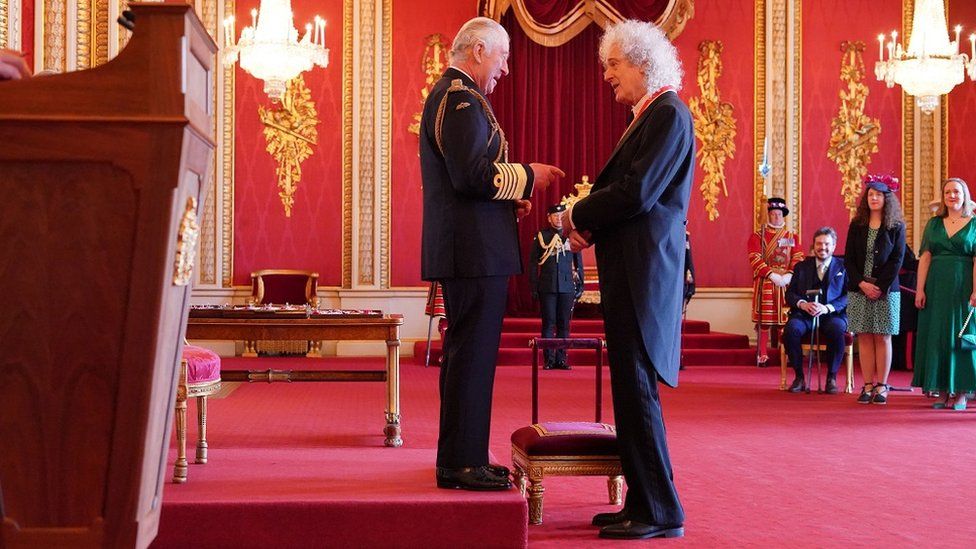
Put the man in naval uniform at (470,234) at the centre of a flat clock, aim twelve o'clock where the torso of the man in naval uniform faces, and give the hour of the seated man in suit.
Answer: The seated man in suit is roughly at 10 o'clock from the man in naval uniform.

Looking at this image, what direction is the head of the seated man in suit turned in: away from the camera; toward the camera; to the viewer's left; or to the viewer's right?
toward the camera

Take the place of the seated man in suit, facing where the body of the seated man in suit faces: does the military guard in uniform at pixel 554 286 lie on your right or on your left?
on your right

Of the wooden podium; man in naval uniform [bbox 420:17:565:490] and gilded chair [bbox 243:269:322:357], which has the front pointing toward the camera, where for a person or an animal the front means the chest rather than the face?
the gilded chair

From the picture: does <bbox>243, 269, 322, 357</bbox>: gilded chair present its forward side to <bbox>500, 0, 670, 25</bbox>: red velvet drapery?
no

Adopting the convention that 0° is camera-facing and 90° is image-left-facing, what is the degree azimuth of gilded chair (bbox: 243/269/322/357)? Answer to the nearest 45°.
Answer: approximately 0°

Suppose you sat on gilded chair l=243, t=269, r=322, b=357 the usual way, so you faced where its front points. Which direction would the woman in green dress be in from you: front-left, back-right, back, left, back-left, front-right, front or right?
front-left

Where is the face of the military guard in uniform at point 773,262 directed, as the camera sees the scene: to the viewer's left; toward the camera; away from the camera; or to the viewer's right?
toward the camera

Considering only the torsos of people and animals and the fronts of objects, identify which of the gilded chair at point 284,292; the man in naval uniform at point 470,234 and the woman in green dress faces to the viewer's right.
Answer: the man in naval uniform

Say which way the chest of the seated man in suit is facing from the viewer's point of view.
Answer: toward the camera

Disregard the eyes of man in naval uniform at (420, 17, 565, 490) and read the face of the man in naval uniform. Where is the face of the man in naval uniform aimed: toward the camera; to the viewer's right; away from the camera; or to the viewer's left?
to the viewer's right

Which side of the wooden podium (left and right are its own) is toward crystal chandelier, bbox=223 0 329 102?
left

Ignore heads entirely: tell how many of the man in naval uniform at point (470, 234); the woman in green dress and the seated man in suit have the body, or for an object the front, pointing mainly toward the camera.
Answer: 2

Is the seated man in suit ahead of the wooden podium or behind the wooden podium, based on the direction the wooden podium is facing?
ahead

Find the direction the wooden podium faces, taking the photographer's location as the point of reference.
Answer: facing to the right of the viewer

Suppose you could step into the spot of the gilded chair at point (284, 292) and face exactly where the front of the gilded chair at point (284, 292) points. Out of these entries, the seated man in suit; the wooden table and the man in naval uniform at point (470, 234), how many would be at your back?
0

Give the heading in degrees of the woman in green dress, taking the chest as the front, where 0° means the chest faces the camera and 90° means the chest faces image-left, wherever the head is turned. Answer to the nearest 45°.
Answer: approximately 0°

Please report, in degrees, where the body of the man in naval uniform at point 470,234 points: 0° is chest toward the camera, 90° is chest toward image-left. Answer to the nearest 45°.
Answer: approximately 270°
